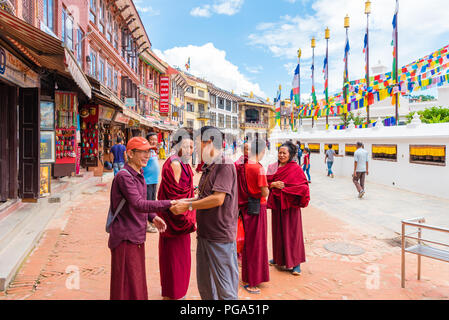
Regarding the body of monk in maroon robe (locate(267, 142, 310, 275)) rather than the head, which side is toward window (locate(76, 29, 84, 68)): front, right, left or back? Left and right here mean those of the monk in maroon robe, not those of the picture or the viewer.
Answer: right

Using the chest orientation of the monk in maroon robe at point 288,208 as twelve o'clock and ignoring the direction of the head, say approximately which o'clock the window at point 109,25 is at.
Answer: The window is roughly at 3 o'clock from the monk in maroon robe.

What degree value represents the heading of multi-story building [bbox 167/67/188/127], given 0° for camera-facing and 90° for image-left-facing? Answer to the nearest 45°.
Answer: approximately 315°

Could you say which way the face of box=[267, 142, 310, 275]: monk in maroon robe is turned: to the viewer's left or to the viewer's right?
to the viewer's left

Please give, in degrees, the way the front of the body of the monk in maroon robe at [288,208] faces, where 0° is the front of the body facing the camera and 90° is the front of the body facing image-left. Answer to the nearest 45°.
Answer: approximately 45°
